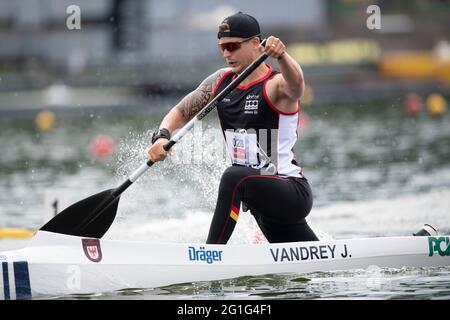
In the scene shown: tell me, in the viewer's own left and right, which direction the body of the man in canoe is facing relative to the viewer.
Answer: facing the viewer and to the left of the viewer
